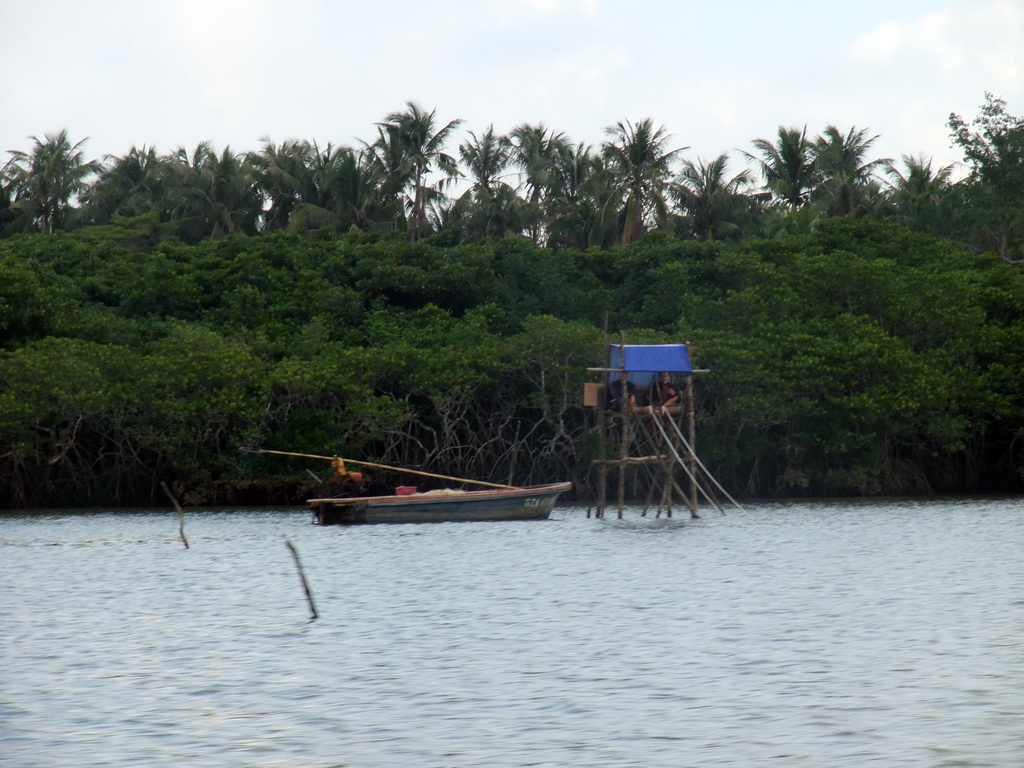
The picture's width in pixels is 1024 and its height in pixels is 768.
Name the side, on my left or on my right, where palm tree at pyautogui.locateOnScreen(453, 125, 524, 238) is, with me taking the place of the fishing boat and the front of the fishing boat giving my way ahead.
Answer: on my left

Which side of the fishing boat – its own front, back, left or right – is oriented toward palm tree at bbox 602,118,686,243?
left

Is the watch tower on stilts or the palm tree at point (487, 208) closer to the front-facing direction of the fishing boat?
the watch tower on stilts

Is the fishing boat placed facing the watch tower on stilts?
yes

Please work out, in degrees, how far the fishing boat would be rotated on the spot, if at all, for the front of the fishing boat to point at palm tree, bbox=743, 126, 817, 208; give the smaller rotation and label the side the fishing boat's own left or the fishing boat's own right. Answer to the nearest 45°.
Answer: approximately 45° to the fishing boat's own left

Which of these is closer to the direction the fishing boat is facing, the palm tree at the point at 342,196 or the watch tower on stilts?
the watch tower on stilts

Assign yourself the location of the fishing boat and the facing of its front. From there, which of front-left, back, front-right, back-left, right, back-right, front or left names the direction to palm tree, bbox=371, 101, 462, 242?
left

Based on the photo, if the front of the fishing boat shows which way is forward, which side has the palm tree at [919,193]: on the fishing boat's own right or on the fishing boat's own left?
on the fishing boat's own left

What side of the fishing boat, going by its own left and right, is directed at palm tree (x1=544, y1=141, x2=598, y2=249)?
left

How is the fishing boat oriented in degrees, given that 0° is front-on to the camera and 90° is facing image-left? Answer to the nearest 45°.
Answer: approximately 270°

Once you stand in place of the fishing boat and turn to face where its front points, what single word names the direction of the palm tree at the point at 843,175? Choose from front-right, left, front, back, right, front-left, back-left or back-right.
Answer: front-left
